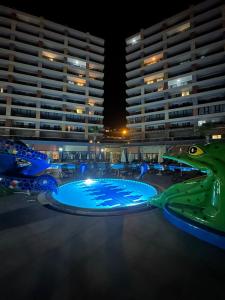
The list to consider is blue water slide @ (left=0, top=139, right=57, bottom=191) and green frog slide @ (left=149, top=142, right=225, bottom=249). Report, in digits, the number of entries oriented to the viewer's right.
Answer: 1

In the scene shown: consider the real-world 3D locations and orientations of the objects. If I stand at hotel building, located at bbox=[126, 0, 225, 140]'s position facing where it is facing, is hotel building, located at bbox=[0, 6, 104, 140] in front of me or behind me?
in front

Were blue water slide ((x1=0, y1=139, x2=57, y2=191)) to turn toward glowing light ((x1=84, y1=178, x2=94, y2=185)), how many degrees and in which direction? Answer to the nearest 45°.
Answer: approximately 45° to its left

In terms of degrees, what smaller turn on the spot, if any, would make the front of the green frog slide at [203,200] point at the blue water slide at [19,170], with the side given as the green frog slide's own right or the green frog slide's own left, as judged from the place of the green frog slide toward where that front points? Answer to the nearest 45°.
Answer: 0° — it already faces it

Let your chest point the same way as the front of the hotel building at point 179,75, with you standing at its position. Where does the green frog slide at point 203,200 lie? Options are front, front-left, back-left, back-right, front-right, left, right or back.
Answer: front-left

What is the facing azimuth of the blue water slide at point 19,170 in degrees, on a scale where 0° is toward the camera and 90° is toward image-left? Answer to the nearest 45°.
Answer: approximately 270°

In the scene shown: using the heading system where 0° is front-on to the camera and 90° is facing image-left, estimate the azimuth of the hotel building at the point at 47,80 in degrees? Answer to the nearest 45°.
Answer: approximately 315°

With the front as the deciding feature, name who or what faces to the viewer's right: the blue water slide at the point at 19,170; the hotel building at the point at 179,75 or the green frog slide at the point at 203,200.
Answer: the blue water slide

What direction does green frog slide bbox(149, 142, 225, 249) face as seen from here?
to the viewer's left

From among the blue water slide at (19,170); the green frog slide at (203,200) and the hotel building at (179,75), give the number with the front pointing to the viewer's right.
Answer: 1

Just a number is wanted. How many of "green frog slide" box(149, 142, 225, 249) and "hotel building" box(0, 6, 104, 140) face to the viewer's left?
1

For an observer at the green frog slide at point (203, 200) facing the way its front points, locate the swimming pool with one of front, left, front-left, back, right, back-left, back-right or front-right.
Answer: front-right

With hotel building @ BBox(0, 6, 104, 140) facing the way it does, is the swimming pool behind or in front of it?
in front
